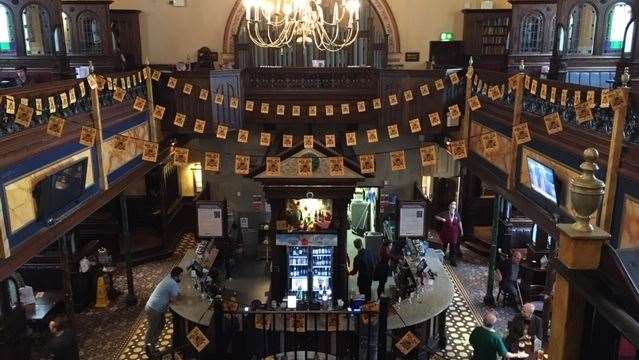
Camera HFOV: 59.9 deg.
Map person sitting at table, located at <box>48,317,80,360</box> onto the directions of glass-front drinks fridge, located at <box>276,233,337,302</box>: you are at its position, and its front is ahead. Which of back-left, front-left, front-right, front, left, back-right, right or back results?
front-right

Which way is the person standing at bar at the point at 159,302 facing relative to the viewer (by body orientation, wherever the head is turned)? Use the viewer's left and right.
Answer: facing to the right of the viewer

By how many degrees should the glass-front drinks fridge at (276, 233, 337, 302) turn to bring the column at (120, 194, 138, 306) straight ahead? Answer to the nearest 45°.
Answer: approximately 90° to its right

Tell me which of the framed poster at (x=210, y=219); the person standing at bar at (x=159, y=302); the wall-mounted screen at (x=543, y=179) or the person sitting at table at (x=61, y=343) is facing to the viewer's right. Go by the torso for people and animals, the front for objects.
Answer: the person standing at bar

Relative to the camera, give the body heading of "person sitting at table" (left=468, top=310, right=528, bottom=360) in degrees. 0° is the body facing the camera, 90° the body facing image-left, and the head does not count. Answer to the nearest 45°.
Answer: approximately 225°

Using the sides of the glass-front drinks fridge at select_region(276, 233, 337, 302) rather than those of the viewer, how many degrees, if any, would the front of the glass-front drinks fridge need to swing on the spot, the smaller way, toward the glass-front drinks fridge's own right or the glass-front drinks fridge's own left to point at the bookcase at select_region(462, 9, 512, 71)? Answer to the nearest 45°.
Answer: approximately 135° to the glass-front drinks fridge's own left

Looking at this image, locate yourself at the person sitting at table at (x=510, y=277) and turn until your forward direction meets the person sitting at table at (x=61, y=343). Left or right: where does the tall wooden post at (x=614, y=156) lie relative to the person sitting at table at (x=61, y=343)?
left

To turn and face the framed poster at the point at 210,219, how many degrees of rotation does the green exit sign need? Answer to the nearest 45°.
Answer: approximately 45° to its right

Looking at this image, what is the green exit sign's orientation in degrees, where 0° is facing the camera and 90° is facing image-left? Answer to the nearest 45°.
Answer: approximately 0°

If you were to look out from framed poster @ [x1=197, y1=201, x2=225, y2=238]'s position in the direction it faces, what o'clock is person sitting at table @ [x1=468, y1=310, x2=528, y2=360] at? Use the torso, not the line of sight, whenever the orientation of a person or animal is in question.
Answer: The person sitting at table is roughly at 11 o'clock from the framed poster.

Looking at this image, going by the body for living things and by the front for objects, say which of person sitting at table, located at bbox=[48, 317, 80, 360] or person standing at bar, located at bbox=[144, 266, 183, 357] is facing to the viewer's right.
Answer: the person standing at bar

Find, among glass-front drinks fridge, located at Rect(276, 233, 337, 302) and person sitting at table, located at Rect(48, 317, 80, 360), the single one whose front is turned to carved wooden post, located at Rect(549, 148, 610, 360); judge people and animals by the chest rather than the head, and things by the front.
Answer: the glass-front drinks fridge
